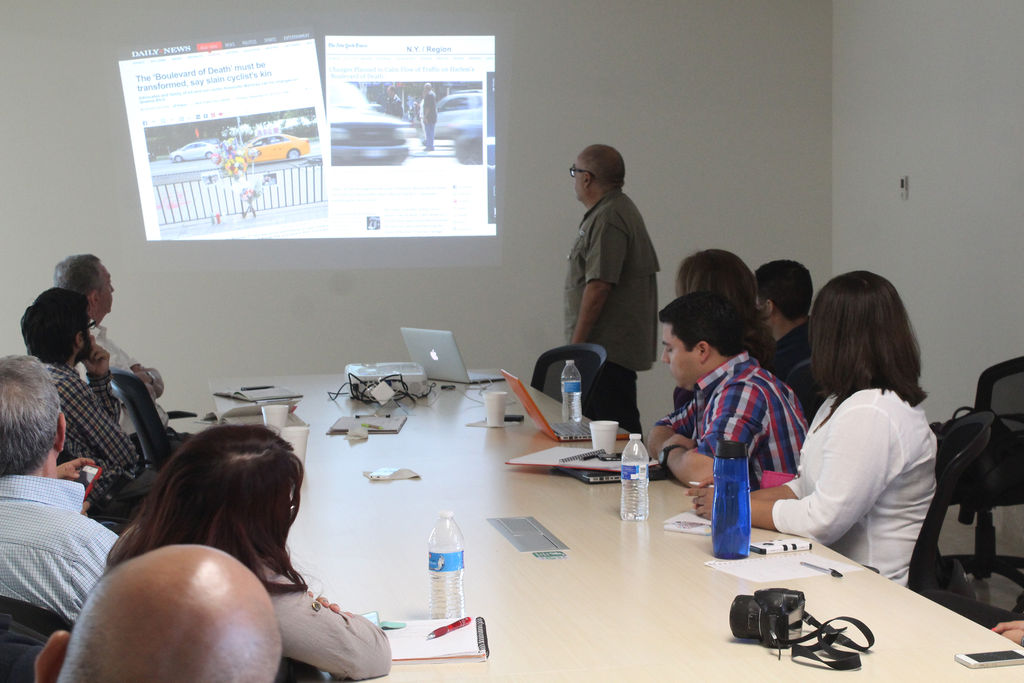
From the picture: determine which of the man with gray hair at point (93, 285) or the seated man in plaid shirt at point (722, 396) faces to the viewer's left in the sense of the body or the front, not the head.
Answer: the seated man in plaid shirt

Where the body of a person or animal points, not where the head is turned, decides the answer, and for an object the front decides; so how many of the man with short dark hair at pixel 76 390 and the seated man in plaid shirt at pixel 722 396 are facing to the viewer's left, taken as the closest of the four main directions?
1

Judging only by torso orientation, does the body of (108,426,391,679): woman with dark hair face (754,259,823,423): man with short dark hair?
yes

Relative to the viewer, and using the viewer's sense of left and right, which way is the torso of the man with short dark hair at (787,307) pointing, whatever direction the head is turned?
facing away from the viewer and to the left of the viewer

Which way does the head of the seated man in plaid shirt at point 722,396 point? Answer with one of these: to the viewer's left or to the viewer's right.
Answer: to the viewer's left

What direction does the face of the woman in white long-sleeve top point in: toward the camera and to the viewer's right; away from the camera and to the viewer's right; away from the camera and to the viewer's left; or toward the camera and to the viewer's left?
away from the camera and to the viewer's left

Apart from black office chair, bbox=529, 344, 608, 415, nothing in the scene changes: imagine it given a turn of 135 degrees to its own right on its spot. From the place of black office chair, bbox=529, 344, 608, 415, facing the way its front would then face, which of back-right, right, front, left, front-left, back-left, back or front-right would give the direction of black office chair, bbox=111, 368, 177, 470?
back-left

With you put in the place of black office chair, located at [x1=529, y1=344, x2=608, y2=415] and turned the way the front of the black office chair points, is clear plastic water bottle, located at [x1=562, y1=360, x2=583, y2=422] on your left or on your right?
on your left

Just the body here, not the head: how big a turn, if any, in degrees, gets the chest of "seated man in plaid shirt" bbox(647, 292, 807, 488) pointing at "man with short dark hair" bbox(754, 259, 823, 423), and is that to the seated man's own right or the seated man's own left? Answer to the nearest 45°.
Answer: approximately 90° to the seated man's own right

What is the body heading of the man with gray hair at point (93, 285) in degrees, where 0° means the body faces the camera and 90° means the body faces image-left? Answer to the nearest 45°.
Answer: approximately 225°

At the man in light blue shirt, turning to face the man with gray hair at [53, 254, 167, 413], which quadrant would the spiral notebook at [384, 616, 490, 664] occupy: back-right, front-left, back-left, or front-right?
back-right

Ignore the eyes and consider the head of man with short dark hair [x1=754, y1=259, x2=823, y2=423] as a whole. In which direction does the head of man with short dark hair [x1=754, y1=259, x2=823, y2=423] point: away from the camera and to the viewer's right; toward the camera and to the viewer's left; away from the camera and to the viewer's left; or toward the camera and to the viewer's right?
away from the camera and to the viewer's left

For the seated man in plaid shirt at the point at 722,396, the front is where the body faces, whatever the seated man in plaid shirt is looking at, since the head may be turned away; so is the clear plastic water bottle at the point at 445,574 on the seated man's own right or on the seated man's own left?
on the seated man's own left

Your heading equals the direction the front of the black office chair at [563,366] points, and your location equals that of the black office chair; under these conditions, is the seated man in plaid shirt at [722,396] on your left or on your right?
on your left

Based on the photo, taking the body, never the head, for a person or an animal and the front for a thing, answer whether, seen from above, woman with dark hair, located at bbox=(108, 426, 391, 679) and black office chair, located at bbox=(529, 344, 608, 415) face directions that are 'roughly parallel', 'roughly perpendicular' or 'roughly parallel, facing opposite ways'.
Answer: roughly parallel, facing opposite ways

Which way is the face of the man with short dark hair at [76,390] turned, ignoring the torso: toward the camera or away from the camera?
away from the camera

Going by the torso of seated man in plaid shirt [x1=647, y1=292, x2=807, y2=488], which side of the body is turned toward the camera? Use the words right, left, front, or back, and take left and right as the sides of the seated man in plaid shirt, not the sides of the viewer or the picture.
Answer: left

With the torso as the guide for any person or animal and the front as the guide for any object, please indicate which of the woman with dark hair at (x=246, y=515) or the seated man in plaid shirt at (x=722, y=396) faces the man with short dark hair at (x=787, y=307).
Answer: the woman with dark hair

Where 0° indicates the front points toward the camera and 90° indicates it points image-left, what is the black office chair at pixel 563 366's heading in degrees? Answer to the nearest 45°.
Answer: approximately 45°
